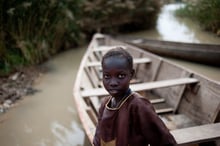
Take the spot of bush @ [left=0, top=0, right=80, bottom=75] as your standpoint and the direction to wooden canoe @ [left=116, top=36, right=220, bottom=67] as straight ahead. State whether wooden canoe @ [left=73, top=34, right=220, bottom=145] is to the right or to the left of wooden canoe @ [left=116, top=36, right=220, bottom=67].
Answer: right

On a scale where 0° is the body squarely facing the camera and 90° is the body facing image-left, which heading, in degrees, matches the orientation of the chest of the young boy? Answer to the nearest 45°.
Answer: approximately 45°

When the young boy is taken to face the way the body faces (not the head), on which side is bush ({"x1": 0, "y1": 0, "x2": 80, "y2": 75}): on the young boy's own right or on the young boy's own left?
on the young boy's own right

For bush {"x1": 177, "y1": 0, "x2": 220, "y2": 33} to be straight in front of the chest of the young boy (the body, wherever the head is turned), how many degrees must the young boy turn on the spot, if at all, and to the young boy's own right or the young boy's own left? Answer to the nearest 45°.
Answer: approximately 180°
